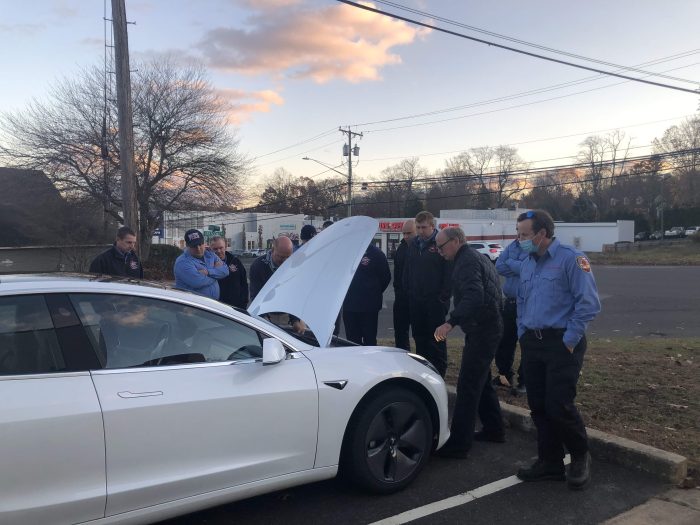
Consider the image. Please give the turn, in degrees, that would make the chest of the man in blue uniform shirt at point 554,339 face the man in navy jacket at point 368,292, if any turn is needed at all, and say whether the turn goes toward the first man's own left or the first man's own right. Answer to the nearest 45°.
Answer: approximately 90° to the first man's own right

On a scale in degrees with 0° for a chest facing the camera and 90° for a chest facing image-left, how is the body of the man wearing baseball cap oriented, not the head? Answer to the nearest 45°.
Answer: approximately 315°

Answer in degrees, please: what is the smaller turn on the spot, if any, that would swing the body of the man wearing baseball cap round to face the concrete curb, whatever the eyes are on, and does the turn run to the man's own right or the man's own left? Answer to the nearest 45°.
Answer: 0° — they already face it

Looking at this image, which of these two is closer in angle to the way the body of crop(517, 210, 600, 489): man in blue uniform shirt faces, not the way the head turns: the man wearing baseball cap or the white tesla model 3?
the white tesla model 3

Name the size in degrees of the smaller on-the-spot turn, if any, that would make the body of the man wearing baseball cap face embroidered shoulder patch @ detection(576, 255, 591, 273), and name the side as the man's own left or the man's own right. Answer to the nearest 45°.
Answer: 0° — they already face it

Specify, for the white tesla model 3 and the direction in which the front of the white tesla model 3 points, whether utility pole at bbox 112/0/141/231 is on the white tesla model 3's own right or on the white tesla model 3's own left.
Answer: on the white tesla model 3's own left
